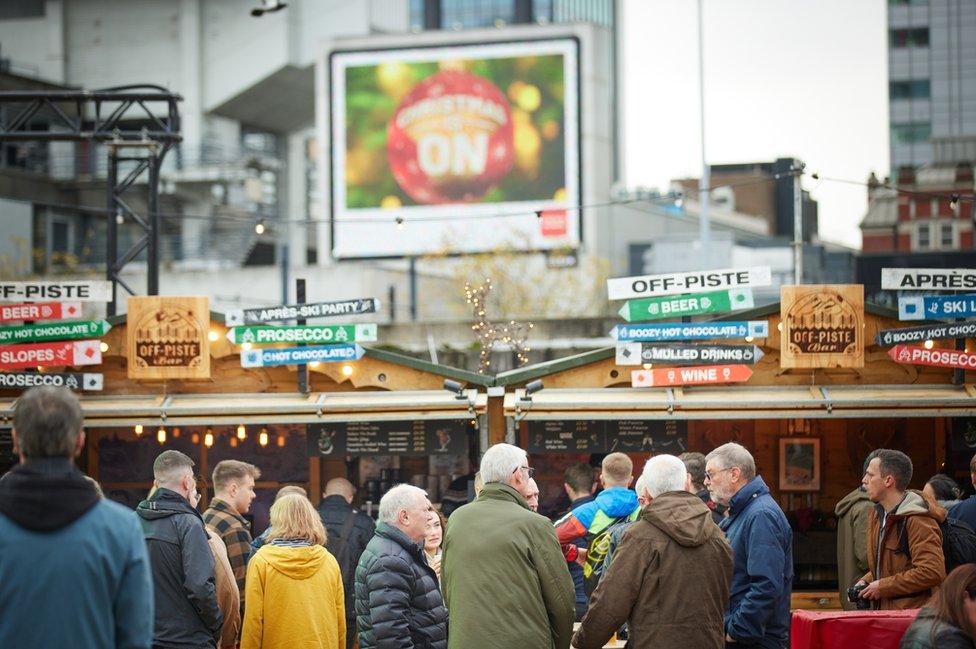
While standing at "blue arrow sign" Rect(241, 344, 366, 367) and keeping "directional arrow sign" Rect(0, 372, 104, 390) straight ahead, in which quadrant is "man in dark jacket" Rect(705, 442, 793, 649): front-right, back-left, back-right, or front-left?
back-left

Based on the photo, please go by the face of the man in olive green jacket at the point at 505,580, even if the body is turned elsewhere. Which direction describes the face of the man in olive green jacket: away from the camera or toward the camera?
away from the camera

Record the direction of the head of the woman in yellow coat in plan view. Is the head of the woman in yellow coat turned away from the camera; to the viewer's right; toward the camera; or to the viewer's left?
away from the camera

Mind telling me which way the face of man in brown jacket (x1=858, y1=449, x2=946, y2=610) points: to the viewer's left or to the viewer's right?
to the viewer's left

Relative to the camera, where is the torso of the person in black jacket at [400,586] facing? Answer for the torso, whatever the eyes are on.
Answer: to the viewer's right

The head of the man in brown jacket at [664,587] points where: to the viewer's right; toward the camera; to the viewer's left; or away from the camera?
away from the camera

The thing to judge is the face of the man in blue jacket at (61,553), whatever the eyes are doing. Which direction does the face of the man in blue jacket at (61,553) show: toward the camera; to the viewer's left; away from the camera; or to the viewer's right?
away from the camera
